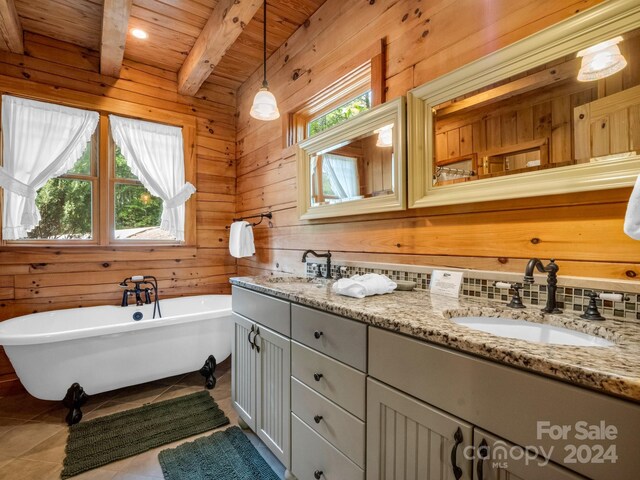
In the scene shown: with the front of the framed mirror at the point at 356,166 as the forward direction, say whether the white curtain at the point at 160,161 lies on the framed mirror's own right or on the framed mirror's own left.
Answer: on the framed mirror's own right

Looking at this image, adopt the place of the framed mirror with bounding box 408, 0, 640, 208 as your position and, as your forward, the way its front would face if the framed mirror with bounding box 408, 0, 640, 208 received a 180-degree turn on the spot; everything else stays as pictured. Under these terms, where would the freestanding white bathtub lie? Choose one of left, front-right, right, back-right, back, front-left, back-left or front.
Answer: back-left

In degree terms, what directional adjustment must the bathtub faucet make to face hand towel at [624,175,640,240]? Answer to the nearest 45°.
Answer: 0° — it already faces it

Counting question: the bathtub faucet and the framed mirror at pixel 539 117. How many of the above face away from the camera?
0

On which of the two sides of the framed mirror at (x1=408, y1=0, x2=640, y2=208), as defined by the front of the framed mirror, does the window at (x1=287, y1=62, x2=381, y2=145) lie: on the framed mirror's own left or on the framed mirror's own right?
on the framed mirror's own right

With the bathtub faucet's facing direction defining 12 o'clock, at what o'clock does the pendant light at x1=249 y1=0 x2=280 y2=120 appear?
The pendant light is roughly at 11 o'clock from the bathtub faucet.

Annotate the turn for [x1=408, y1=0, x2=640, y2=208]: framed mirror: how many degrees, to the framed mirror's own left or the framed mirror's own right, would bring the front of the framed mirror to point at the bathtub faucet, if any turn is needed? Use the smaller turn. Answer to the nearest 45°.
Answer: approximately 45° to the framed mirror's own right

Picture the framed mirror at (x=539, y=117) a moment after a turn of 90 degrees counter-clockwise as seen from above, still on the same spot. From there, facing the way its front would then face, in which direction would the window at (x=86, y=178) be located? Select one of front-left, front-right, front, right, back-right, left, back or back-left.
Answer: back-right

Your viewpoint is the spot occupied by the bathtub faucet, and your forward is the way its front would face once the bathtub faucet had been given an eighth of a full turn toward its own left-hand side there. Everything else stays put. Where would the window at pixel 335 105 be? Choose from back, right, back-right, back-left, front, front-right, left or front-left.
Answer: front

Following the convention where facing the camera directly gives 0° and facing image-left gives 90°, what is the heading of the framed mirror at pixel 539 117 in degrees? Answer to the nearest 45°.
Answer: approximately 45°
